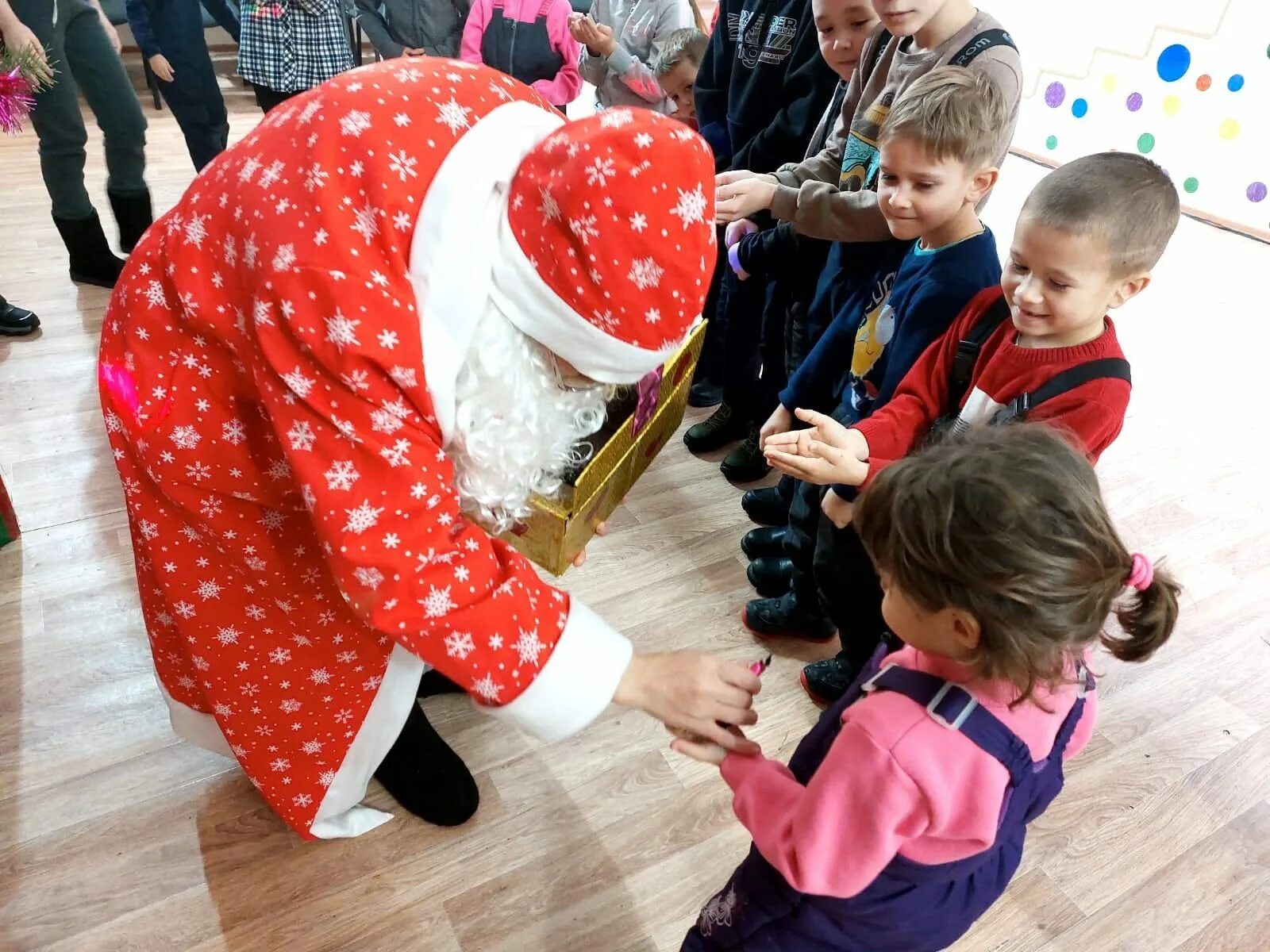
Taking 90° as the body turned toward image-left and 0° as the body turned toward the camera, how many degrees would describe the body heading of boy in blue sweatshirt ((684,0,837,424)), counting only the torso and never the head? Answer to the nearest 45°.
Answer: approximately 45°

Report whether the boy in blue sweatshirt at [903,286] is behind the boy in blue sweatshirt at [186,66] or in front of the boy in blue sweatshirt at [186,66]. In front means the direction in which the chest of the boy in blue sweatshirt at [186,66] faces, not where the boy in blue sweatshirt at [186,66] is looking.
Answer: in front

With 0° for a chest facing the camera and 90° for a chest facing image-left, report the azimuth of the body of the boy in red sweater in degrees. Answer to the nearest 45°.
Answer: approximately 45°

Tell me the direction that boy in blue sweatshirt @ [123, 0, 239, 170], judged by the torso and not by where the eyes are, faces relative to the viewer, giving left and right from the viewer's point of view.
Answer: facing the viewer and to the right of the viewer

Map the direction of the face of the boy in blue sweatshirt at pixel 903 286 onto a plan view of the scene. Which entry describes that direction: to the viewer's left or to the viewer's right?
to the viewer's left

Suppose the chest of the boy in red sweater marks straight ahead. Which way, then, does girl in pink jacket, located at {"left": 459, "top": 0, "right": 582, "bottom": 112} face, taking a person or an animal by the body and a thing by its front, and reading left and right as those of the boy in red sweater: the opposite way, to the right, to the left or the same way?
to the left

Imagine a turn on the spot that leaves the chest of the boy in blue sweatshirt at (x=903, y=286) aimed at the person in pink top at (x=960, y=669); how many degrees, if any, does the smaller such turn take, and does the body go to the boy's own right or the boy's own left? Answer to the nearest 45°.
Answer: approximately 45° to the boy's own left

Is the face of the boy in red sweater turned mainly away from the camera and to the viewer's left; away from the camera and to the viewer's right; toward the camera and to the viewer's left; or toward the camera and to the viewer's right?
toward the camera and to the viewer's left

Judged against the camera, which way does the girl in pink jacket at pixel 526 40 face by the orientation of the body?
toward the camera

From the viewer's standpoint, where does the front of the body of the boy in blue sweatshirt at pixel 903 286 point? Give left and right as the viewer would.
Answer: facing the viewer and to the left of the viewer
